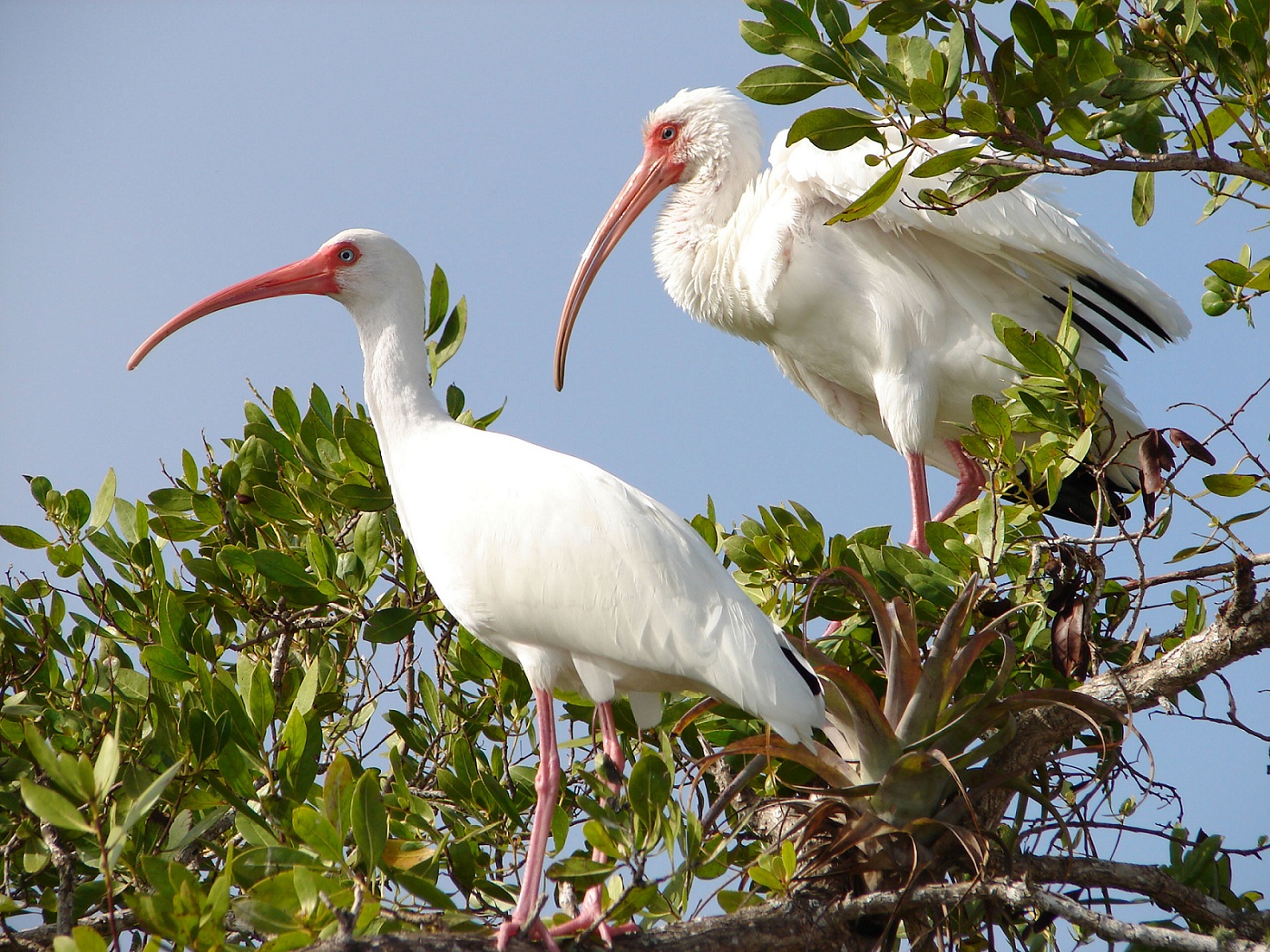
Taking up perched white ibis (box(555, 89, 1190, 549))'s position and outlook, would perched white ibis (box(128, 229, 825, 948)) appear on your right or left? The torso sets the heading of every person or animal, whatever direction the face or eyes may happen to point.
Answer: on your left

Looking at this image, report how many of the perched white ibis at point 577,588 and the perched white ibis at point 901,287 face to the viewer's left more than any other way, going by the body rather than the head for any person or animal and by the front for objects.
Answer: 2

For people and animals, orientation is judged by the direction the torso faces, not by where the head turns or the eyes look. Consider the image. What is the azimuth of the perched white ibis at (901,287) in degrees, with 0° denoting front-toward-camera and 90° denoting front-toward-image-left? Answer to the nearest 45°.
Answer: approximately 90°

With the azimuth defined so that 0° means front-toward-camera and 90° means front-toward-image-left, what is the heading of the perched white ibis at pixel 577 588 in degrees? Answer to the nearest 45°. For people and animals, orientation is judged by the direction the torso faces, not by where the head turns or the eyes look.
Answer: approximately 90°

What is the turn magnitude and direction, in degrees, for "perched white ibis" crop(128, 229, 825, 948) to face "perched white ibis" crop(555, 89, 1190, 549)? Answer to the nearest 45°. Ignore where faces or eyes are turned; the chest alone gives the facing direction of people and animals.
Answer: approximately 135° to its right

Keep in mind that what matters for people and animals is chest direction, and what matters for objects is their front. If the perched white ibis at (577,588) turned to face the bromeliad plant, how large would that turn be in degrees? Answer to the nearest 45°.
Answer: approximately 180°

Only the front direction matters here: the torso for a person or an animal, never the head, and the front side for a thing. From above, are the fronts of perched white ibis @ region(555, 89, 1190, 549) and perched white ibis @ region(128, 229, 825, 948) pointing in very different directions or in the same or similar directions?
same or similar directions
